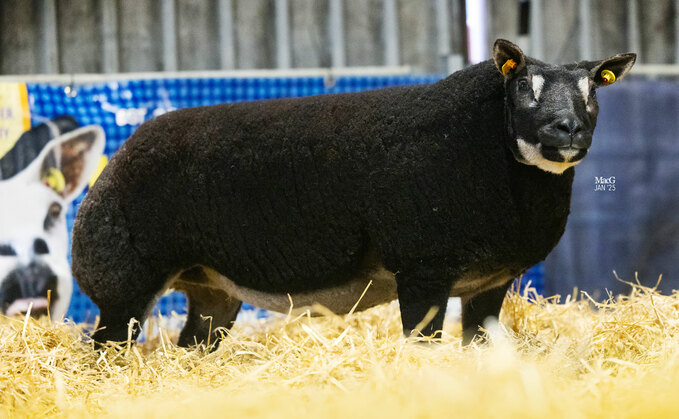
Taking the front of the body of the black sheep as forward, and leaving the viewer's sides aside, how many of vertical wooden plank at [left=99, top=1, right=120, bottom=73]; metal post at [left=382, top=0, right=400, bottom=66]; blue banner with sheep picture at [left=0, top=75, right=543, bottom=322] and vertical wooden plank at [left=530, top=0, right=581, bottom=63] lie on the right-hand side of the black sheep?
0

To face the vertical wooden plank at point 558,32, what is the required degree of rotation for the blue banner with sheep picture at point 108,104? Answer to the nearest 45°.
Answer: approximately 90° to its left

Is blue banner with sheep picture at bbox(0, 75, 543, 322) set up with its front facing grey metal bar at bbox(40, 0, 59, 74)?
no

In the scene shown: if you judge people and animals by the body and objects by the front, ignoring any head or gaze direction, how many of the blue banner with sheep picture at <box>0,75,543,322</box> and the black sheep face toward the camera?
1

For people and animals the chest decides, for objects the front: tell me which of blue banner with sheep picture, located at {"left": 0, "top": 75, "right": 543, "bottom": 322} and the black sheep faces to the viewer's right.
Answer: the black sheep

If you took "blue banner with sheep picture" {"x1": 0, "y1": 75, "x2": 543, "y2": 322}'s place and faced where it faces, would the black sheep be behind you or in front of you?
in front

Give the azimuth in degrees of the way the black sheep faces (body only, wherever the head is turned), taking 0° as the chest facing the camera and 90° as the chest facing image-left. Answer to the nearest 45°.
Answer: approximately 270°

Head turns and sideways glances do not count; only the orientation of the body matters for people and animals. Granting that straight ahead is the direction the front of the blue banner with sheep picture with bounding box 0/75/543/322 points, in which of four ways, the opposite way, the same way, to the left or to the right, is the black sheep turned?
to the left

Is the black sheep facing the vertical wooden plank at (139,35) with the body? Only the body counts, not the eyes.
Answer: no

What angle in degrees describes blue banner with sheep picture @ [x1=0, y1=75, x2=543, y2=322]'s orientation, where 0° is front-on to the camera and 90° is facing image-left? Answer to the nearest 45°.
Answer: approximately 0°

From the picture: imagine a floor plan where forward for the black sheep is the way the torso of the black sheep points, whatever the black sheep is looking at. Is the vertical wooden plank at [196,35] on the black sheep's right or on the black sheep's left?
on the black sheep's left

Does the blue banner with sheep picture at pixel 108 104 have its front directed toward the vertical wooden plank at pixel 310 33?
no

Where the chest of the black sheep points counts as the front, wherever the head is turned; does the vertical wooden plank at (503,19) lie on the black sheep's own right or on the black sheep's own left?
on the black sheep's own left

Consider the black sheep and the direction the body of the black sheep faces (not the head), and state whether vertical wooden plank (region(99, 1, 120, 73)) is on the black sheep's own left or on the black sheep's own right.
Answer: on the black sheep's own left
